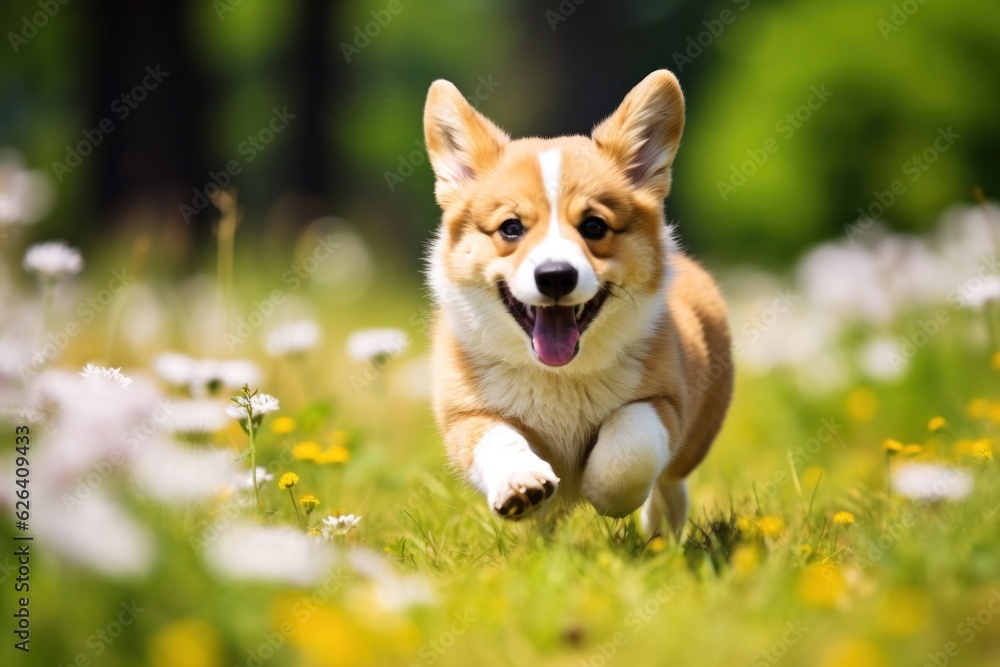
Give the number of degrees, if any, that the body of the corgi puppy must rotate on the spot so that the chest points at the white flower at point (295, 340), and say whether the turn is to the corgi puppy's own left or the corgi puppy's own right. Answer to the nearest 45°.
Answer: approximately 135° to the corgi puppy's own right

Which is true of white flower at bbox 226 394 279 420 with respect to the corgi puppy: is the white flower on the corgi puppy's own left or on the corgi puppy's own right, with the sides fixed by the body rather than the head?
on the corgi puppy's own right

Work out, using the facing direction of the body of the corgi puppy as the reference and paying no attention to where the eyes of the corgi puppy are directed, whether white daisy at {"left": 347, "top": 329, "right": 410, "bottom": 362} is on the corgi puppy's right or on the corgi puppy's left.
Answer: on the corgi puppy's right

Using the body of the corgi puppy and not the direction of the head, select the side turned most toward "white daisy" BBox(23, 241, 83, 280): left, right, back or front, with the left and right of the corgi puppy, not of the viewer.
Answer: right

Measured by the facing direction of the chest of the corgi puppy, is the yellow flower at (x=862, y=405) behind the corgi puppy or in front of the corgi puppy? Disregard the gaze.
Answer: behind

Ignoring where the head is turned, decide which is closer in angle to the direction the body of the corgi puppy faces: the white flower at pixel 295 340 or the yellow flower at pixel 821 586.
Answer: the yellow flower

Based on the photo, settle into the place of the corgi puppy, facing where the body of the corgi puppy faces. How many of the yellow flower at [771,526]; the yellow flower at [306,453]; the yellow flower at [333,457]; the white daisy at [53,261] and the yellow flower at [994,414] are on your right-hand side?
3

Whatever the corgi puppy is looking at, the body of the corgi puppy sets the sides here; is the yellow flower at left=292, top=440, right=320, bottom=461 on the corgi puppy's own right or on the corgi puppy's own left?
on the corgi puppy's own right

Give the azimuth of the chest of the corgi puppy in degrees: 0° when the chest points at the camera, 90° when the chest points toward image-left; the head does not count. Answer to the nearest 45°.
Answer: approximately 0°

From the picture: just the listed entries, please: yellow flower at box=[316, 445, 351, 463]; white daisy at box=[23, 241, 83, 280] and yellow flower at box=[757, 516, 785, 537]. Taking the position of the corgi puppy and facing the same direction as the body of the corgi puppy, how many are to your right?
2

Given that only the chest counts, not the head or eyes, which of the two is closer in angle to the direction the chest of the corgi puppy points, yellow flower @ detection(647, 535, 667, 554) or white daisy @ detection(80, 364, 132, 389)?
the yellow flower

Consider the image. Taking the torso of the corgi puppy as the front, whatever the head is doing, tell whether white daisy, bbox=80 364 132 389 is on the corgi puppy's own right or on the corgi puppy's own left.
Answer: on the corgi puppy's own right
